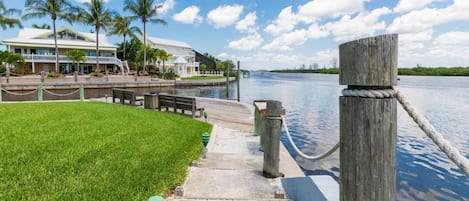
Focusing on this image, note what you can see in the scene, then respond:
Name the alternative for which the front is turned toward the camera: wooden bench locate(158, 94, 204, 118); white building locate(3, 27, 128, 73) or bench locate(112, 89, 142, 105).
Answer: the white building

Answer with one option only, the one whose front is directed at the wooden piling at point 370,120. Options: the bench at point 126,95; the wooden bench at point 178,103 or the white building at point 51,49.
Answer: the white building

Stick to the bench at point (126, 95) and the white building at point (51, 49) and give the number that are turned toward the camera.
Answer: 1

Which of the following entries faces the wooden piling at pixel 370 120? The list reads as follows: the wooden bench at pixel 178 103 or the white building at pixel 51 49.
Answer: the white building

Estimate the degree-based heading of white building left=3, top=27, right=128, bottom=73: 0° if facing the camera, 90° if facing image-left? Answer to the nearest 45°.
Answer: approximately 0°

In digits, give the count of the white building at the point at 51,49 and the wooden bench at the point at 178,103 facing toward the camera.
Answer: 1

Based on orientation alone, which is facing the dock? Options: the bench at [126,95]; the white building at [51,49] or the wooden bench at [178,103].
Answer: the white building

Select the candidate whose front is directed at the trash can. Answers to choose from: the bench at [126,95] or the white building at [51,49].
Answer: the white building

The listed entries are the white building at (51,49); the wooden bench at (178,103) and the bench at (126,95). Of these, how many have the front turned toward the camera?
1

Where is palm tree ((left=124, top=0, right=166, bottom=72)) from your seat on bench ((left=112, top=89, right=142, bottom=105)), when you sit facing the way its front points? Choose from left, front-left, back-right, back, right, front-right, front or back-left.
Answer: front-left

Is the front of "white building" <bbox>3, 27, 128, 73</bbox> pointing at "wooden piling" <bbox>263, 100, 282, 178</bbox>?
yes

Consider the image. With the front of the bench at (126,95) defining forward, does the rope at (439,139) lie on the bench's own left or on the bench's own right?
on the bench's own right

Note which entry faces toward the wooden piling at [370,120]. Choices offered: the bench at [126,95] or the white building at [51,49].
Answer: the white building

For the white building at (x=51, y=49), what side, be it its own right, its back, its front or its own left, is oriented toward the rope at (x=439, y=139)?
front
